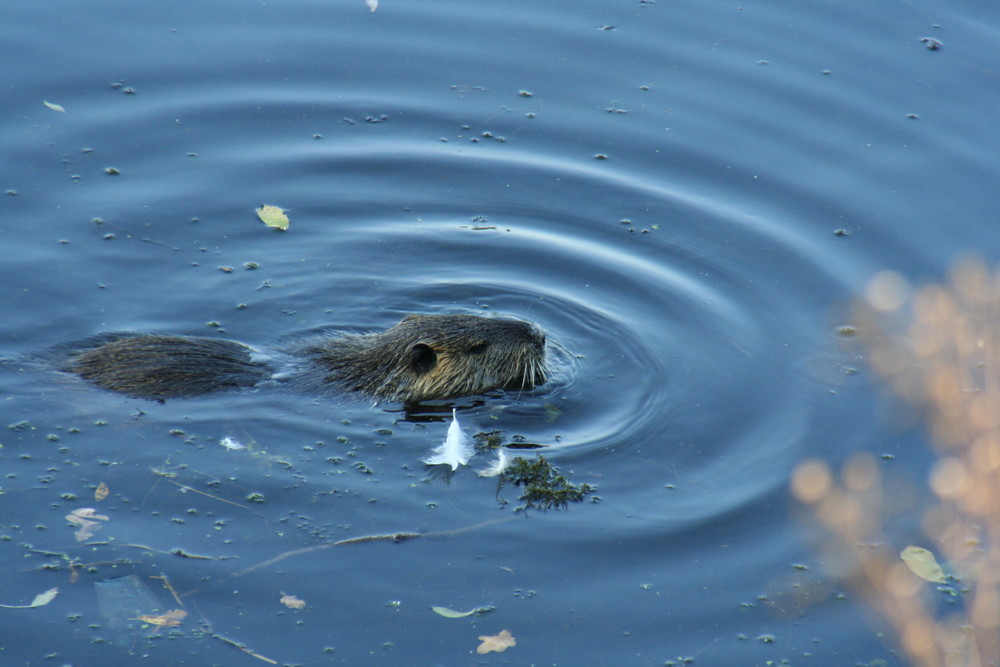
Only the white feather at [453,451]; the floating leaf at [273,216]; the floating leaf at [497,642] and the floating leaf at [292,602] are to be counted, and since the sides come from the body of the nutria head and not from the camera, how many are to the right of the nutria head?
3

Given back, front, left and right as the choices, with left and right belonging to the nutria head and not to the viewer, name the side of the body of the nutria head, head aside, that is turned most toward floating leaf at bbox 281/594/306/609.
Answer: right

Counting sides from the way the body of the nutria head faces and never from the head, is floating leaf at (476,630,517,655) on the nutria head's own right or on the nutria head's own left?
on the nutria head's own right

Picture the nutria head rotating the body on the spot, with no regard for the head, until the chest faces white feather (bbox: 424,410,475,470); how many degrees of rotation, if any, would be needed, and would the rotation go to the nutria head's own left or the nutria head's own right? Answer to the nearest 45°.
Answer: approximately 90° to the nutria head's own right

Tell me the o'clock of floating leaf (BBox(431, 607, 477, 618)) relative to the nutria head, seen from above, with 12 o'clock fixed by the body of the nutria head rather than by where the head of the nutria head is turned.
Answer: The floating leaf is roughly at 3 o'clock from the nutria head.

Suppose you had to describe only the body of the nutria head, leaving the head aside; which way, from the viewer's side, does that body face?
to the viewer's right

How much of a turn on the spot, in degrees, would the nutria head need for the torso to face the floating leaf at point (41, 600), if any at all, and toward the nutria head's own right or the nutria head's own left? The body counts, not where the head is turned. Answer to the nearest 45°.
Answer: approximately 135° to the nutria head's own right

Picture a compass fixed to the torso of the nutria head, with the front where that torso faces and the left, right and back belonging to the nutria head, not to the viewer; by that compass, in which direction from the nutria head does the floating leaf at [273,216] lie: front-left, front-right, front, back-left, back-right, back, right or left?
back-left

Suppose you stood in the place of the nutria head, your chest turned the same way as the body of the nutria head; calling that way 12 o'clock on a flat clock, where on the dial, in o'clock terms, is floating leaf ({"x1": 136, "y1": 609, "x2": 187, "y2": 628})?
The floating leaf is roughly at 4 o'clock from the nutria head.

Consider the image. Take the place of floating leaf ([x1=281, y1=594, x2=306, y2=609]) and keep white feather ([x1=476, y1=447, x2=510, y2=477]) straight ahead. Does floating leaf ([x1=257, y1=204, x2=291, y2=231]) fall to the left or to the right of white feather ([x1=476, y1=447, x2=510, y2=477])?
left
